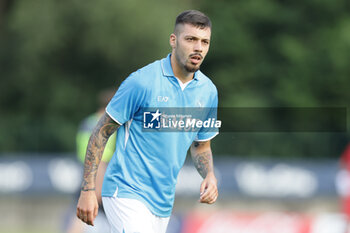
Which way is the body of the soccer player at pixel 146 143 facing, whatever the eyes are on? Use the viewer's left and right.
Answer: facing the viewer and to the right of the viewer
